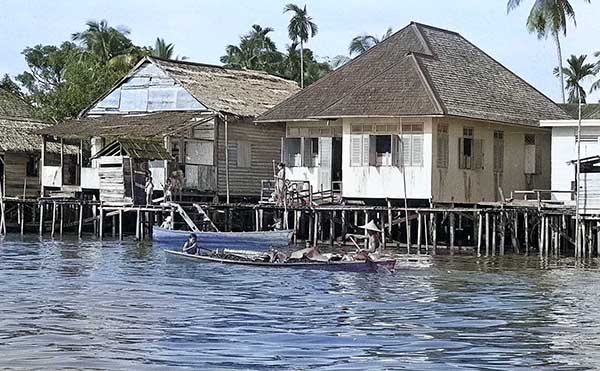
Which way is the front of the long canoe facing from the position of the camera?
facing to the left of the viewer

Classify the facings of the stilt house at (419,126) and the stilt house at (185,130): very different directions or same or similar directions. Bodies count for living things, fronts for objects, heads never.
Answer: same or similar directions

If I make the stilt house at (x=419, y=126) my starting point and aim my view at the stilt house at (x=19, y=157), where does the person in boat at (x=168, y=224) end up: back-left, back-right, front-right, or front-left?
front-left

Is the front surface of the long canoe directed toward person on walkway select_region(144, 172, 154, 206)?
no

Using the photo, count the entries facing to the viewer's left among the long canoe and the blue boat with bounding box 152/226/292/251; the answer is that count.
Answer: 2

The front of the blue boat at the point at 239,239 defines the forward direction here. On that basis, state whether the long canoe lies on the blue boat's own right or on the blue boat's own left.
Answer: on the blue boat's own left

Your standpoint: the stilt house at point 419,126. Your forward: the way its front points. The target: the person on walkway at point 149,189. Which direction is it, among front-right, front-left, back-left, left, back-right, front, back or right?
front-right

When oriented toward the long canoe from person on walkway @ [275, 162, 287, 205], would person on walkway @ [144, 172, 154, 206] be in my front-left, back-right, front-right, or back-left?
back-right

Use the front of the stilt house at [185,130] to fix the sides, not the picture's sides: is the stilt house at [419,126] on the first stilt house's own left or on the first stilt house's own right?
on the first stilt house's own left

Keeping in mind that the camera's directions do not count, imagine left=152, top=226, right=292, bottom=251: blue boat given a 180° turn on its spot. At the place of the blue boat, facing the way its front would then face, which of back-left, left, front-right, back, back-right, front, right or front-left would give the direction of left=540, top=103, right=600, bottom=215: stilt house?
front

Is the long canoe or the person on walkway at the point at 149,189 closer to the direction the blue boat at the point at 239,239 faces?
the person on walkway

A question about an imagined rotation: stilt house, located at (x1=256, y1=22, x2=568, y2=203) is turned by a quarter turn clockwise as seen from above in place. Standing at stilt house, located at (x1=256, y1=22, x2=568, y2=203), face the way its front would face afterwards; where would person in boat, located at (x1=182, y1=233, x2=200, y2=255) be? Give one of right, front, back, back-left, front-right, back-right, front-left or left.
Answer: left

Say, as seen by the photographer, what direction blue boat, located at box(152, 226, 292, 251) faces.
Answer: facing to the left of the viewer

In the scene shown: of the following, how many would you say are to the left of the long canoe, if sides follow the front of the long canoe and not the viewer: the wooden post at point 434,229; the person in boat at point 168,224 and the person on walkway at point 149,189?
0

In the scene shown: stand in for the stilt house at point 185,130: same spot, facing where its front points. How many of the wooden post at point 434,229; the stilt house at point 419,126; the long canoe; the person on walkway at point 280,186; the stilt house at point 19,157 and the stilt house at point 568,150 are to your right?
1
